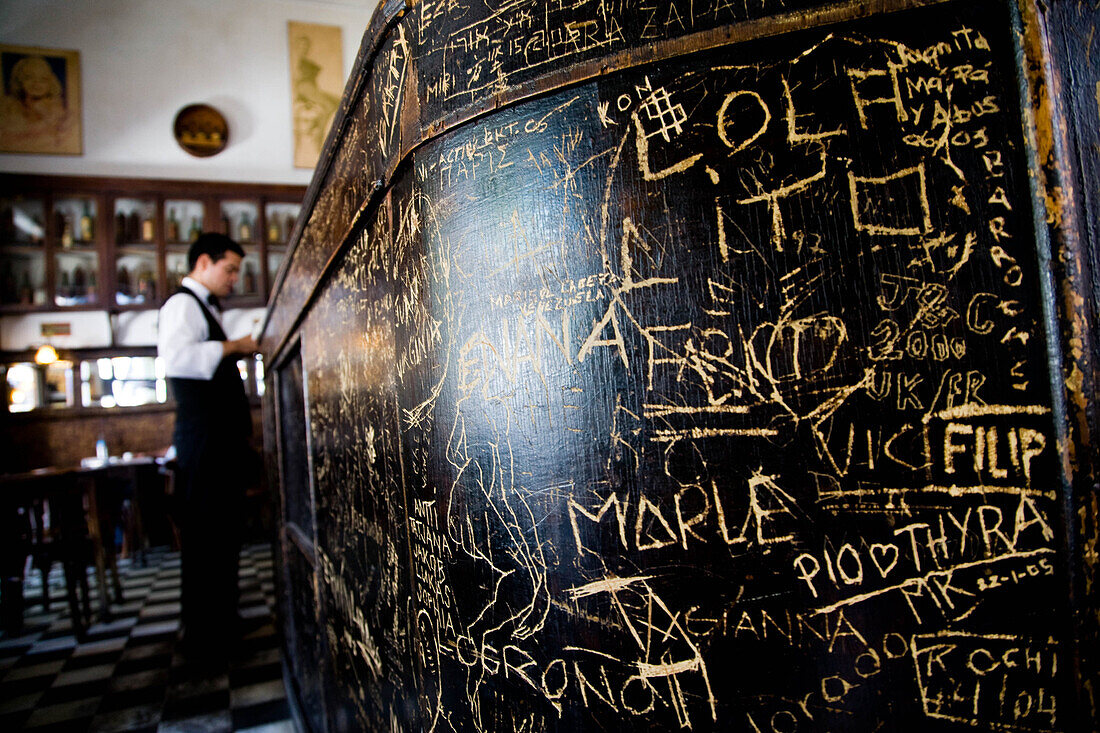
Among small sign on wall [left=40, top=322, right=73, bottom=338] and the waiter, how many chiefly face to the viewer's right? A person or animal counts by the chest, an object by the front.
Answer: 1

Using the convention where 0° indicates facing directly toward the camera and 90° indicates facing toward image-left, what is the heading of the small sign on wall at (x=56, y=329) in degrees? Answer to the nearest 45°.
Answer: approximately 0°

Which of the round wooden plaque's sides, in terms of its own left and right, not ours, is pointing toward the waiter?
front

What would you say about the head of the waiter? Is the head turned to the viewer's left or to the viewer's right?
to the viewer's right

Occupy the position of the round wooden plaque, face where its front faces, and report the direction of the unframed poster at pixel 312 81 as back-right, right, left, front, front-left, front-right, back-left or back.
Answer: left

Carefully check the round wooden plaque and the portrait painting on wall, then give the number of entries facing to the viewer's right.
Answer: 0

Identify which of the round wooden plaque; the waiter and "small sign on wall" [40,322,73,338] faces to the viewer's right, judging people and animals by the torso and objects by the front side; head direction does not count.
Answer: the waiter

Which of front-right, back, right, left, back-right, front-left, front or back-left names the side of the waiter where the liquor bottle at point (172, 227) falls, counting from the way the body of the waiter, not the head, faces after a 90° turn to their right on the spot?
back

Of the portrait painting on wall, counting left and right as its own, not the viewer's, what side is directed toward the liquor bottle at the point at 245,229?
left
